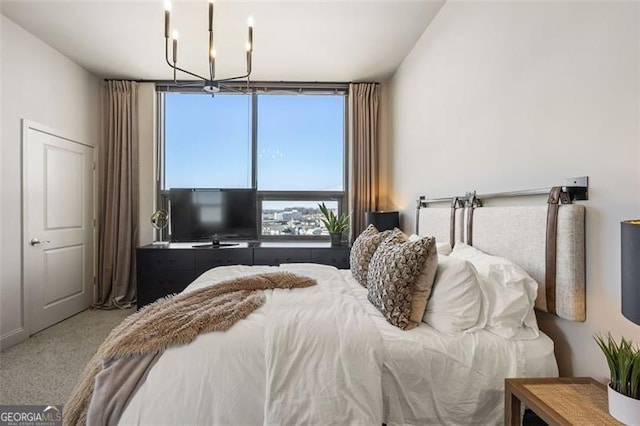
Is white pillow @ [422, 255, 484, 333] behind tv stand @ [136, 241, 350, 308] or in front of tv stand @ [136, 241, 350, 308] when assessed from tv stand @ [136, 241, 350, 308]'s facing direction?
in front

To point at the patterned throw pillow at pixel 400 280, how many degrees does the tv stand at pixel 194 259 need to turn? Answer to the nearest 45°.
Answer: approximately 45° to its left

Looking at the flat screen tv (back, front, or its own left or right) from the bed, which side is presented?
front

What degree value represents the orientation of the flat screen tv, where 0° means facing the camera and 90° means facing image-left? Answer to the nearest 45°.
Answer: approximately 0°

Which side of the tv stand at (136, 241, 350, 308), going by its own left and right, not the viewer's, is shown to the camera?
front

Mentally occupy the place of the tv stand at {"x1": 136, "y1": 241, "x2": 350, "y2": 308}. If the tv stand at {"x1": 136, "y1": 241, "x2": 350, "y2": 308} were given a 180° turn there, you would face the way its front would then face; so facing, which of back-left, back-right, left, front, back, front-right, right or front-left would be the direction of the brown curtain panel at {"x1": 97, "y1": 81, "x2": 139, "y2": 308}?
front-left

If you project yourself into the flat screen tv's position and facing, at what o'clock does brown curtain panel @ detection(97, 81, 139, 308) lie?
The brown curtain panel is roughly at 4 o'clock from the flat screen tv.

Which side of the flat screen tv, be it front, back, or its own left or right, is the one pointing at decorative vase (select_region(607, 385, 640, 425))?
front

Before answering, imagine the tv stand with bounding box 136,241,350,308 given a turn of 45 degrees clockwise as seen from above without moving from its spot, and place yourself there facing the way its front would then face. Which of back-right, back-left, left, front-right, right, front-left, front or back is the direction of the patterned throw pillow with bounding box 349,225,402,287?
left

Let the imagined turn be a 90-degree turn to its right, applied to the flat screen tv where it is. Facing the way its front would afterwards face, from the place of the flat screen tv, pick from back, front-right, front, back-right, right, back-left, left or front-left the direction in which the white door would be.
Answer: front

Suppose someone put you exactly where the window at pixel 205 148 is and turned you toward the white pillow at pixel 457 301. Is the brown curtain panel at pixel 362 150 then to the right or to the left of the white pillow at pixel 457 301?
left

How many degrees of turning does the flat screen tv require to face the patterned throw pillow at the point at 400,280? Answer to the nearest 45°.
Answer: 0° — it already faces it

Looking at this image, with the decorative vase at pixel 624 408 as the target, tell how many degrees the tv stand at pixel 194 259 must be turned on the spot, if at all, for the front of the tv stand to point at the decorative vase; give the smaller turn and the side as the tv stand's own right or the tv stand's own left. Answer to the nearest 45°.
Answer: approximately 45° to the tv stand's own left

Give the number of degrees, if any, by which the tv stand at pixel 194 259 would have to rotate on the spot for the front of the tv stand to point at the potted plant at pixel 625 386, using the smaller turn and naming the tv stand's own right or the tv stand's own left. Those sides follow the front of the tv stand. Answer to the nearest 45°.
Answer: approximately 45° to the tv stand's own left

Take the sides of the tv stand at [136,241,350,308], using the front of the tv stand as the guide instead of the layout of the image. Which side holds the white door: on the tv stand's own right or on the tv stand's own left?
on the tv stand's own right
